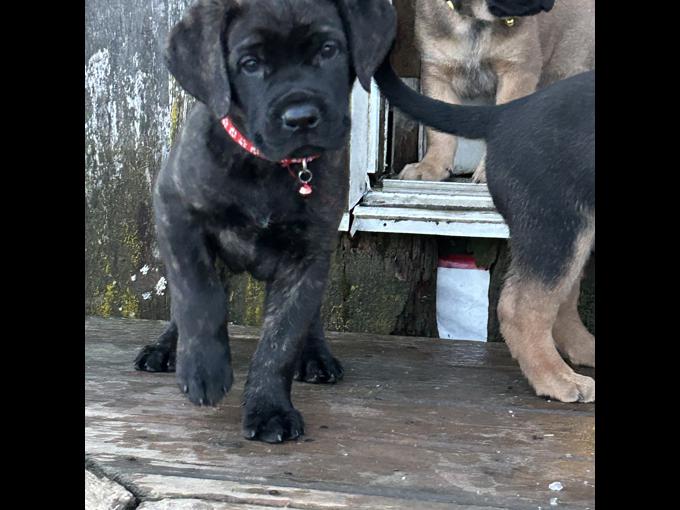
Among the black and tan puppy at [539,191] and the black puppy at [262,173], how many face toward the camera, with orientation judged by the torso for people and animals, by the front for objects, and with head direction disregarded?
1

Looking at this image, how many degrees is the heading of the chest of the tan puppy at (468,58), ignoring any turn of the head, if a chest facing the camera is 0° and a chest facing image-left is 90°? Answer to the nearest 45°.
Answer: approximately 45°

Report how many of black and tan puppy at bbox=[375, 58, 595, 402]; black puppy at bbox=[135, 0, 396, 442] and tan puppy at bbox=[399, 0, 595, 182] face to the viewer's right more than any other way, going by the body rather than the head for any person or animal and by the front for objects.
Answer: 1

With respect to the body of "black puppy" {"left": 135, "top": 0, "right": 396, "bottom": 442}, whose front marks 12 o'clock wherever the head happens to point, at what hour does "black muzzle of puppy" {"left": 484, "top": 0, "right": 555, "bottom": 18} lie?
"black muzzle of puppy" {"left": 484, "top": 0, "right": 555, "bottom": 18} is roughly at 7 o'clock from "black puppy" {"left": 135, "top": 0, "right": 396, "bottom": 442}.

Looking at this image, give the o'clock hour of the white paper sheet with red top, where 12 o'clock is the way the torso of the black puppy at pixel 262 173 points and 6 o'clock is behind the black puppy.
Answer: The white paper sheet with red top is roughly at 7 o'clock from the black puppy.

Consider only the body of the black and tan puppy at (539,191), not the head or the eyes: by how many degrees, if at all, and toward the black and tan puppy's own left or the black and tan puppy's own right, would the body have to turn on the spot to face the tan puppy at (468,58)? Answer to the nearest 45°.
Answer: approximately 90° to the black and tan puppy's own left

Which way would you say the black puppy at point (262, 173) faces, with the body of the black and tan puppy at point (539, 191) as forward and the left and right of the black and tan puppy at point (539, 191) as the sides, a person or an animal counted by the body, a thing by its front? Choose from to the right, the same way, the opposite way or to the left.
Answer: to the right

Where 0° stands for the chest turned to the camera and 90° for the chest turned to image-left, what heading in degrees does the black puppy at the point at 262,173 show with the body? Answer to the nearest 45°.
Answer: approximately 0°

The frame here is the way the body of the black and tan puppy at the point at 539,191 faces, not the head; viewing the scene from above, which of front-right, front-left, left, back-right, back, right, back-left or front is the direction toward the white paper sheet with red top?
left

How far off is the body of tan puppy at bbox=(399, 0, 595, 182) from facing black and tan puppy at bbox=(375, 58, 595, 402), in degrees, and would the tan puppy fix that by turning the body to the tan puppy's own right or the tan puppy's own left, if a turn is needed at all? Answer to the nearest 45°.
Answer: approximately 45° to the tan puppy's own left

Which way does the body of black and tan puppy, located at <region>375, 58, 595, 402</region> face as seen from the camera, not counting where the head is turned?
to the viewer's right
